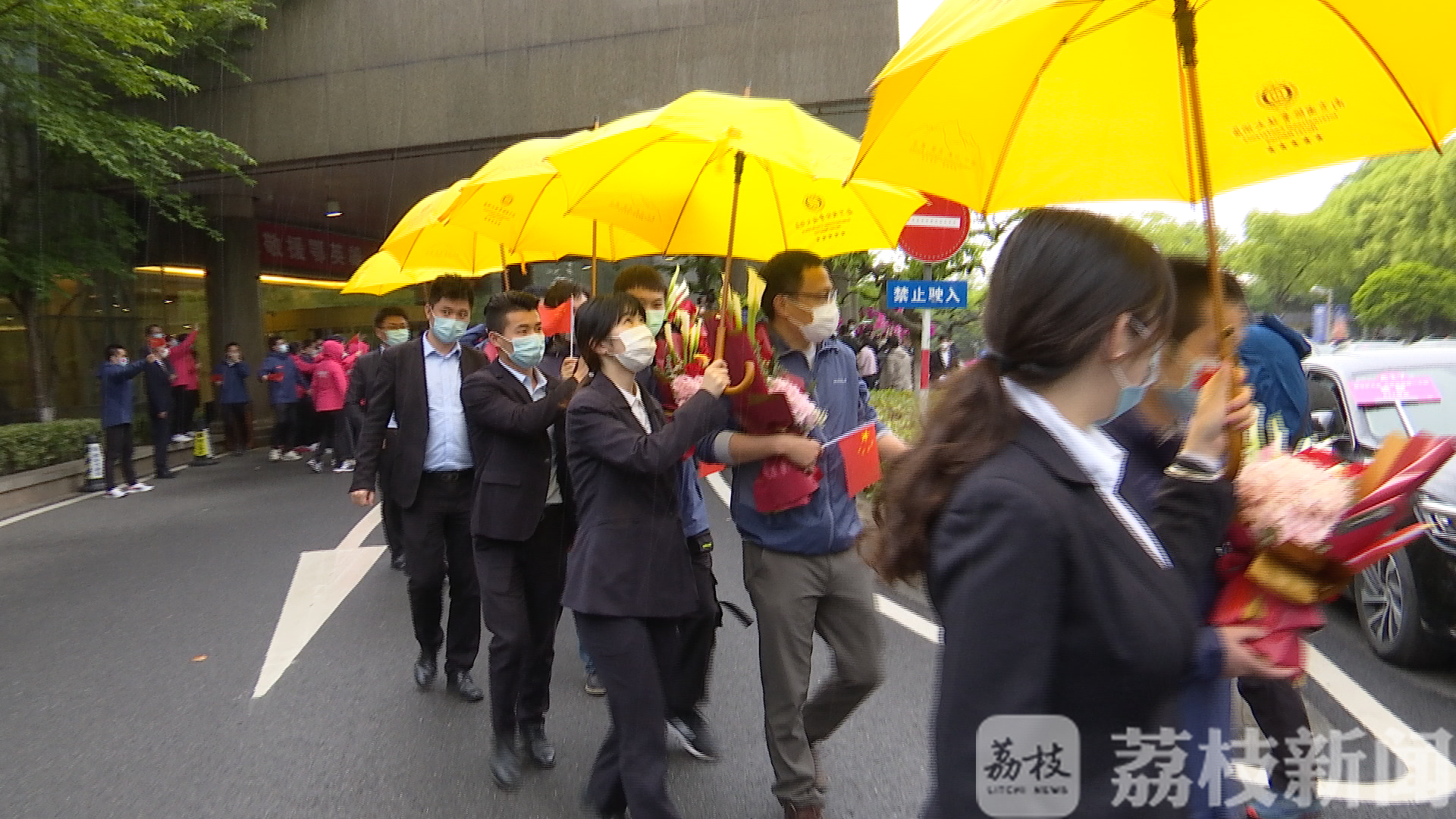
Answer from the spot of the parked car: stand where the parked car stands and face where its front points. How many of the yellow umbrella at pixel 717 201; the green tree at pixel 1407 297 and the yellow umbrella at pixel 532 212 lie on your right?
2

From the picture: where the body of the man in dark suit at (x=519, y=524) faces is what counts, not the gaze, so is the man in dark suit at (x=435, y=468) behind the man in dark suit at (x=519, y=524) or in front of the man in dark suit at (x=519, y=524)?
behind

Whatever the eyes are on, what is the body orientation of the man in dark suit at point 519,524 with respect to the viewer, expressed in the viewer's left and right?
facing the viewer and to the right of the viewer

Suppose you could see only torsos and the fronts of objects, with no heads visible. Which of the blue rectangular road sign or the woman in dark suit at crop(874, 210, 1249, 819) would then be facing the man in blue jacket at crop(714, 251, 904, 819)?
the blue rectangular road sign

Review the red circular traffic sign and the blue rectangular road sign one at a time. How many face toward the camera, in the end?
2

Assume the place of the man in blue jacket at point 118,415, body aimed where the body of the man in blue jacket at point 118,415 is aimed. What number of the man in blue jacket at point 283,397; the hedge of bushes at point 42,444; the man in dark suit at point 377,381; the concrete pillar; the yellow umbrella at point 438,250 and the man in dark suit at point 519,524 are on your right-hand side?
3

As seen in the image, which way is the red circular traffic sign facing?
toward the camera

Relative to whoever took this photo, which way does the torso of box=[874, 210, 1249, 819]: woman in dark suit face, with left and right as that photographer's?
facing to the right of the viewer

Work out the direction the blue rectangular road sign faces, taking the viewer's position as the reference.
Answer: facing the viewer

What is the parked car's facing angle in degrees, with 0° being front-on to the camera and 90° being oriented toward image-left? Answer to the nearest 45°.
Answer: approximately 315°

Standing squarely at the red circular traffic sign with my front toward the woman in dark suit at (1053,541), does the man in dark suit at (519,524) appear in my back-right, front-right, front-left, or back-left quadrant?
front-right

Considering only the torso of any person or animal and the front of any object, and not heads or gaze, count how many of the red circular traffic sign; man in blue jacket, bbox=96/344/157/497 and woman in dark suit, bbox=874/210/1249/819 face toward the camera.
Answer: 1
